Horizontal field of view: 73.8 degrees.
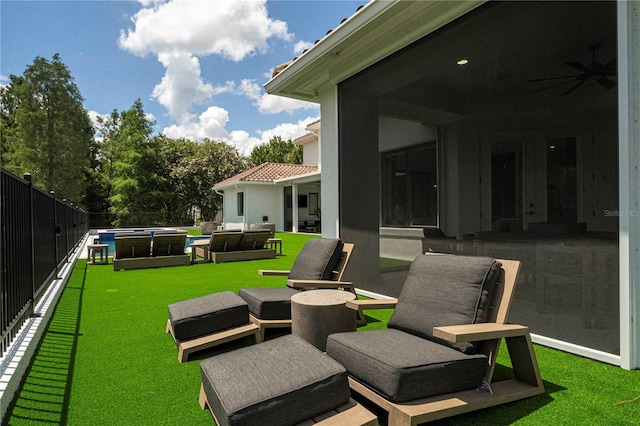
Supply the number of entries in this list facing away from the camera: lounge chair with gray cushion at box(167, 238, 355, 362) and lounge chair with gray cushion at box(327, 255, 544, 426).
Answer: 0

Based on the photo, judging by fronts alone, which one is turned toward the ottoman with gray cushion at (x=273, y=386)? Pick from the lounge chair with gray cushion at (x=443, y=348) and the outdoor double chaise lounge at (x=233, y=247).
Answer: the lounge chair with gray cushion

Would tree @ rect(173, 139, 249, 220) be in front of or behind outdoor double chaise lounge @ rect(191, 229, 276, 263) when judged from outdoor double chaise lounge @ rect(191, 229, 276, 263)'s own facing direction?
in front

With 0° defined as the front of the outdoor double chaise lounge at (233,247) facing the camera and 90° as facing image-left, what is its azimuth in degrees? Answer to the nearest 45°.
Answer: approximately 135°

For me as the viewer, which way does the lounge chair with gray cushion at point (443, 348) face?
facing the viewer and to the left of the viewer

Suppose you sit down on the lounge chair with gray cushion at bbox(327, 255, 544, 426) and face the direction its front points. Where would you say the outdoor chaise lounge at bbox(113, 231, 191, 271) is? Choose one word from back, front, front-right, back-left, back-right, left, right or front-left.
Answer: right

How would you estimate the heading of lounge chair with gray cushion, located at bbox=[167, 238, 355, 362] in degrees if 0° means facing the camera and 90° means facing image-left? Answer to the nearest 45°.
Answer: approximately 45°

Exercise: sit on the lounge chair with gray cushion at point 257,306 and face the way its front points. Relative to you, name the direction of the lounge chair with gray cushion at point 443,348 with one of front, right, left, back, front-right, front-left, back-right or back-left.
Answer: left

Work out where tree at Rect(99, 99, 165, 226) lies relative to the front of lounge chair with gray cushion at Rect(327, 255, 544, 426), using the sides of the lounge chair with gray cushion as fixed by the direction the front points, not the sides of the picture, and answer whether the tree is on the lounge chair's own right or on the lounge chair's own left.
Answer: on the lounge chair's own right

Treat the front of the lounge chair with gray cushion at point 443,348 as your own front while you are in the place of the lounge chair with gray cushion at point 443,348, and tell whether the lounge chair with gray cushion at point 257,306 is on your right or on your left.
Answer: on your right

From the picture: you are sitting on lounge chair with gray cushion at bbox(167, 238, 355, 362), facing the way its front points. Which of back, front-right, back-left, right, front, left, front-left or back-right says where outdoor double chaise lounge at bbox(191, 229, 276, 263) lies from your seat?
back-right

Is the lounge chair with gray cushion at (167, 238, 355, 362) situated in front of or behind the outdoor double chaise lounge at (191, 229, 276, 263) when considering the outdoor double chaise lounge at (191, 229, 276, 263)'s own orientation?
behind

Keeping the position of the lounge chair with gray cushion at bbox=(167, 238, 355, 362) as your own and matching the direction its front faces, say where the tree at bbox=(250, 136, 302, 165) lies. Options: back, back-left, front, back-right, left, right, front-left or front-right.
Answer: back-right
